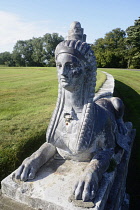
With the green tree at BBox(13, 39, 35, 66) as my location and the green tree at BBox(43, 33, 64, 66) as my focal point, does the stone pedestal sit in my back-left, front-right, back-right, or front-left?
front-right

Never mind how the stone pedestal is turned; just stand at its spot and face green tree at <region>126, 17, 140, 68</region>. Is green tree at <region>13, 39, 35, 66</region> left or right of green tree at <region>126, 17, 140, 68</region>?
left

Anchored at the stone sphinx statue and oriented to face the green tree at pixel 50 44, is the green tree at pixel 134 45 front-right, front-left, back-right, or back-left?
front-right

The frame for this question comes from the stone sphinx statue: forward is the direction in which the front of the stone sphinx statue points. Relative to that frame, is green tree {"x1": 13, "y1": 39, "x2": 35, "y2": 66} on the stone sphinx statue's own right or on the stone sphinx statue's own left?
on the stone sphinx statue's own right

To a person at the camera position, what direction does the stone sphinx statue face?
facing the viewer and to the left of the viewer

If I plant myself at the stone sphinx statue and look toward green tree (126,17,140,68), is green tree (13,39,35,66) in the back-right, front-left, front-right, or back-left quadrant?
front-left

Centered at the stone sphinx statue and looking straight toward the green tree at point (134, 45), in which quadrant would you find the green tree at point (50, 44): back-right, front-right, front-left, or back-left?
front-left

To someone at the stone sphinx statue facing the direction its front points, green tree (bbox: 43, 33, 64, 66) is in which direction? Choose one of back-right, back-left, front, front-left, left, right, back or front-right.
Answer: back-right

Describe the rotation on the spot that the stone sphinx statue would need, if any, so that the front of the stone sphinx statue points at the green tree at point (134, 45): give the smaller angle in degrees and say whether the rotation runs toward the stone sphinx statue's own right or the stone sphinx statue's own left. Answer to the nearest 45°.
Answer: approximately 135° to the stone sphinx statue's own right
